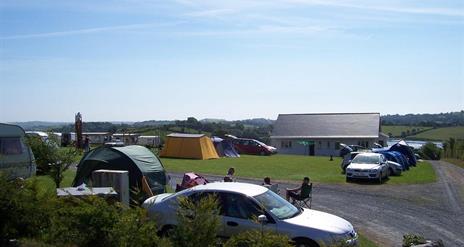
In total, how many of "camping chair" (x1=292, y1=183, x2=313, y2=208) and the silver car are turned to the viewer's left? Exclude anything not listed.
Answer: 1

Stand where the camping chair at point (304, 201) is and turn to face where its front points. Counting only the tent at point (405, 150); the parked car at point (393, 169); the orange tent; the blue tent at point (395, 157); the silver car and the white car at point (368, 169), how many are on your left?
1

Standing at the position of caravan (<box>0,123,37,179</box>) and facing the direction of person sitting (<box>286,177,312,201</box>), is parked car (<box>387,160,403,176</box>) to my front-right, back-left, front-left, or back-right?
front-left

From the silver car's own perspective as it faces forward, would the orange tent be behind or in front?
behind

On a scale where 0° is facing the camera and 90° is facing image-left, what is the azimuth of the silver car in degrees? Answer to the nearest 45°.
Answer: approximately 315°

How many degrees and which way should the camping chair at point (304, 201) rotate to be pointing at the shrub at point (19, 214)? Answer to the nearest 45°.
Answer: approximately 45° to its left

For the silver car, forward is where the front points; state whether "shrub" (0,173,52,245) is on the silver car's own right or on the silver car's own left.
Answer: on the silver car's own right

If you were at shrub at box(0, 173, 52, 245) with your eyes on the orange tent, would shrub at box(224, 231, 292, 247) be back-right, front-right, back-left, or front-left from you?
back-right

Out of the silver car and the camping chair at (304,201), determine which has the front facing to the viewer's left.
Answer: the camping chair

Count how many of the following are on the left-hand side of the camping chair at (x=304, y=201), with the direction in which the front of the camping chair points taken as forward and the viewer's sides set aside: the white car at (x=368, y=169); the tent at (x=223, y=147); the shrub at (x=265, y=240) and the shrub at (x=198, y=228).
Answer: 2

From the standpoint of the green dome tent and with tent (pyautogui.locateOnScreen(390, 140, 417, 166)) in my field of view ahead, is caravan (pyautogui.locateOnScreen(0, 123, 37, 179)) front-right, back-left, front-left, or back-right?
back-left

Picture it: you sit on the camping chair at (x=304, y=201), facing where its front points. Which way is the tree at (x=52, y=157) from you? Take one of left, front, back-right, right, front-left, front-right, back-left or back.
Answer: front

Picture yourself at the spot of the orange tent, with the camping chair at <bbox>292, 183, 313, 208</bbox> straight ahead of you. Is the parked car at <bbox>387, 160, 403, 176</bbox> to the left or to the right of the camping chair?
left

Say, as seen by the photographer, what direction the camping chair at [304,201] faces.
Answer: facing to the left of the viewer

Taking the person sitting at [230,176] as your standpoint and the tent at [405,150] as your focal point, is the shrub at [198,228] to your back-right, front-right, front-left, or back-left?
back-right

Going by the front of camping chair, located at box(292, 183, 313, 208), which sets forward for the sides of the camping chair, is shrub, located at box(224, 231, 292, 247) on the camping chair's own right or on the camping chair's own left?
on the camping chair's own left

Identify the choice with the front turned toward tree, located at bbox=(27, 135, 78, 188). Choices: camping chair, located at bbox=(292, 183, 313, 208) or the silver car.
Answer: the camping chair

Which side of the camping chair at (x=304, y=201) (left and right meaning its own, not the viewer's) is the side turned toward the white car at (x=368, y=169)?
right

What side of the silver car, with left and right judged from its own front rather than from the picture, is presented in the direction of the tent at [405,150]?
left
